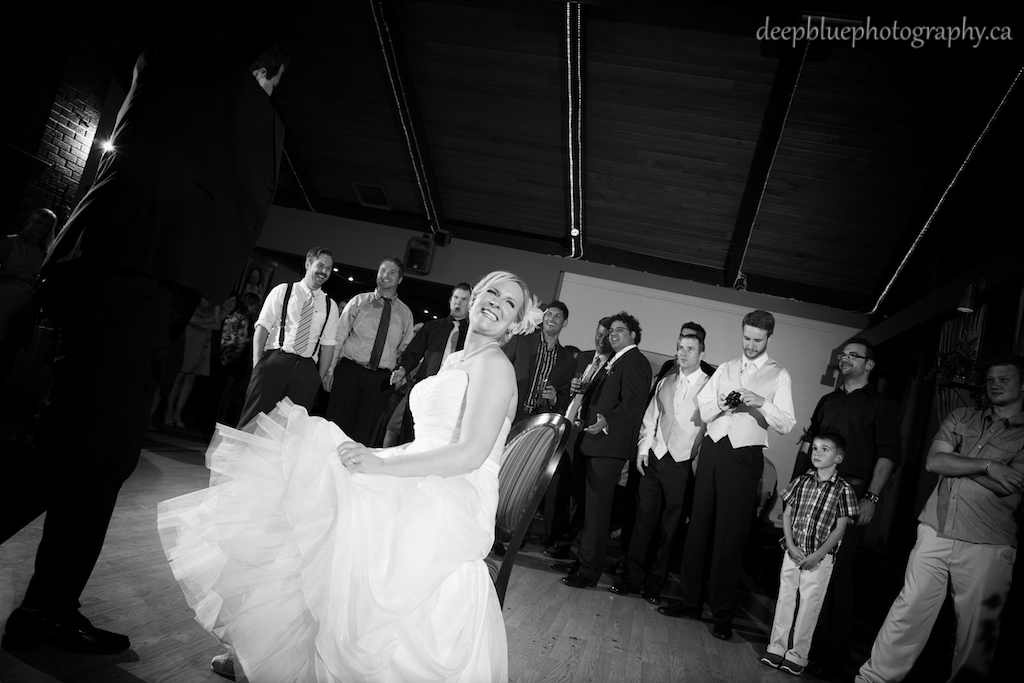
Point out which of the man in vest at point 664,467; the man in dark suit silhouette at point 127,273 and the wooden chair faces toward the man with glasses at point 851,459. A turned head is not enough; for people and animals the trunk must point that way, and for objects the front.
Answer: the man in dark suit silhouette

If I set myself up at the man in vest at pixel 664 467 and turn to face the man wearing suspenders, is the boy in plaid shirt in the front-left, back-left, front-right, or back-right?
back-left

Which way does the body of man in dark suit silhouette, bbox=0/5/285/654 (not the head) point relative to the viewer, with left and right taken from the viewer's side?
facing to the right of the viewer

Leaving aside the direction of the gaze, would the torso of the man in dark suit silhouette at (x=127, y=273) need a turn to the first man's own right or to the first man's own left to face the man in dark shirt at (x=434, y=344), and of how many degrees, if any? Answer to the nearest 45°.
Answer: approximately 45° to the first man's own left

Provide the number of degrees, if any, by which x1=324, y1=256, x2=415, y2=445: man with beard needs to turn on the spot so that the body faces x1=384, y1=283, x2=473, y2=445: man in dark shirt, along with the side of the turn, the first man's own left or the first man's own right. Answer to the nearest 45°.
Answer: approximately 90° to the first man's own left

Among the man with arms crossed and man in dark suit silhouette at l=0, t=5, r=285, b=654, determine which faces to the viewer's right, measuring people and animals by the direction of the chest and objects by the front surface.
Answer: the man in dark suit silhouette

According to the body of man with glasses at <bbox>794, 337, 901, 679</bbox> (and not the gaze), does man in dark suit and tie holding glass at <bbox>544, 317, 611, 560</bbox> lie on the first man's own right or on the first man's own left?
on the first man's own right

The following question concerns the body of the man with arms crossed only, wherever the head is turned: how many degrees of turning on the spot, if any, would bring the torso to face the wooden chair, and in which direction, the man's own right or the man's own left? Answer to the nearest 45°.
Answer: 0° — they already face it

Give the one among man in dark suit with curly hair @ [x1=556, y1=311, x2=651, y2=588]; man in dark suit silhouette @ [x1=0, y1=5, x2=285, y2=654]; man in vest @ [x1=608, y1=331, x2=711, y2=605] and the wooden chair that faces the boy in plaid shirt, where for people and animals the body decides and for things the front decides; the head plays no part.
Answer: man in dark suit silhouette @ [x1=0, y1=5, x2=285, y2=654]

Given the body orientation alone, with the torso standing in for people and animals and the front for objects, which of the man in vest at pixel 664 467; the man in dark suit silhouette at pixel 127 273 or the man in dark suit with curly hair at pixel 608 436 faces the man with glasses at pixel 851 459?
the man in dark suit silhouette at pixel 127 273

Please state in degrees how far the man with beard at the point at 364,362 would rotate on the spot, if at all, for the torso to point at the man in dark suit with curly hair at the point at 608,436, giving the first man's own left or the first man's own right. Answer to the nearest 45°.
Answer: approximately 45° to the first man's own left

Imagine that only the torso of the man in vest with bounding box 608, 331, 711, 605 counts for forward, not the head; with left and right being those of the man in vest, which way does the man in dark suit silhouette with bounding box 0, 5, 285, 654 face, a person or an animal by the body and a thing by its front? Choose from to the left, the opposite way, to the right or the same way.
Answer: the opposite way

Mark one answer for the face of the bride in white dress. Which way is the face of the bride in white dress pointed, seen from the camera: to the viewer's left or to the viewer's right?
to the viewer's left

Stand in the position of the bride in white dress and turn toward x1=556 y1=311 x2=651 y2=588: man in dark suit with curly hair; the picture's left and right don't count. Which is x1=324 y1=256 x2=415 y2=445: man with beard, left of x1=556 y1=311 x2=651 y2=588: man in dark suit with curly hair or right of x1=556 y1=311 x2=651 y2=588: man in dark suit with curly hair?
left

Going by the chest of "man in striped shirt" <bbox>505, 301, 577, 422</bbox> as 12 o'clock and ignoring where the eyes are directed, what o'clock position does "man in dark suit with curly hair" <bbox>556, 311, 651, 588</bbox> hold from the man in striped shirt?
The man in dark suit with curly hair is roughly at 11 o'clock from the man in striped shirt.

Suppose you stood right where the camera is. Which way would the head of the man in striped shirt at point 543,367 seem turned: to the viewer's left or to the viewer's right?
to the viewer's left

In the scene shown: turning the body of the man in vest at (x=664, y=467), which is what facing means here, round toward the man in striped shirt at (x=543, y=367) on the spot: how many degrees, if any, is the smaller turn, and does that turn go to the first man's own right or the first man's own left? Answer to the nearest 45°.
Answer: approximately 90° to the first man's own right
